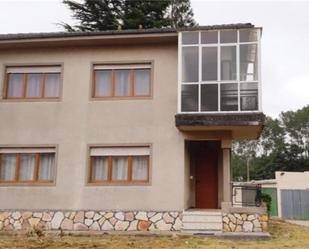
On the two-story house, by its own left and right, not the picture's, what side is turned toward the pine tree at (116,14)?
back

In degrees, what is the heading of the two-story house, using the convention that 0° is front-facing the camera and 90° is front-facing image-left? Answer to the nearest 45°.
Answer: approximately 0°

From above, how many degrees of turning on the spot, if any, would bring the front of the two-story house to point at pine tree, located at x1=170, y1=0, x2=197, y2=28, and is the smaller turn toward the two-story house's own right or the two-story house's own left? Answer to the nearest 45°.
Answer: approximately 180°

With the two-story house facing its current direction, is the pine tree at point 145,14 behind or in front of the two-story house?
behind

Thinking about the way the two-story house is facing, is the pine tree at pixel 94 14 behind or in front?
behind

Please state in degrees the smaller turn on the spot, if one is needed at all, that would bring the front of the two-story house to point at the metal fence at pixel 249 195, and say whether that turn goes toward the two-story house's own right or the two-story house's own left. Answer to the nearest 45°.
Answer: approximately 90° to the two-story house's own left
